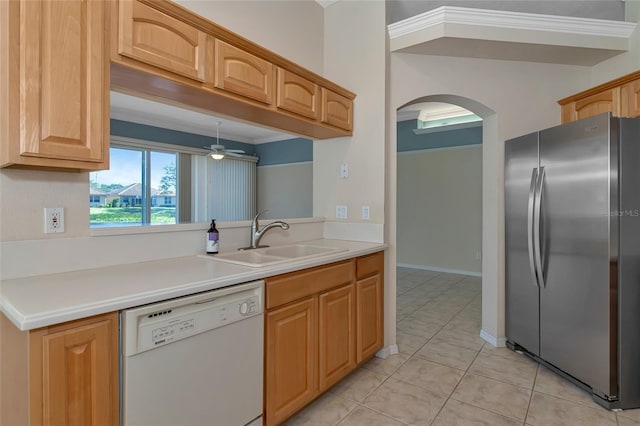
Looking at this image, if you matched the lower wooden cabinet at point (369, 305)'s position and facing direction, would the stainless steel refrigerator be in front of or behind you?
in front

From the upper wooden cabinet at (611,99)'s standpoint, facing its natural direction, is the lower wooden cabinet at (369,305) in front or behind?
in front

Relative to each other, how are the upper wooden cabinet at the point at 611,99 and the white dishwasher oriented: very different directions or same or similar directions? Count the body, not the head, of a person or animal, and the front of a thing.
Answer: very different directions

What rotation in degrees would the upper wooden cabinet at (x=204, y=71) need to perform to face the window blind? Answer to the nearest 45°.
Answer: approximately 135° to its left

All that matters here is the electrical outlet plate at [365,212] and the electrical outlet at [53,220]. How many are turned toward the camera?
2

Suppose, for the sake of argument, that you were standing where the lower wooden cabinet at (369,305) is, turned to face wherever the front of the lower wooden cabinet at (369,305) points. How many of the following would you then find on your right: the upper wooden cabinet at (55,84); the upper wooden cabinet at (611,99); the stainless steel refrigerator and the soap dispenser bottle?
2

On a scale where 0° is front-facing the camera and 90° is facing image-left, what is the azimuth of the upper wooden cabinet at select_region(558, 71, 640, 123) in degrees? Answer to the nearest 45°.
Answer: approximately 45°

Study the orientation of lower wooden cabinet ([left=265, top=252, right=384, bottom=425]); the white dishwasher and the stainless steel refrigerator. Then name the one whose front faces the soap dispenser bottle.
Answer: the stainless steel refrigerator
